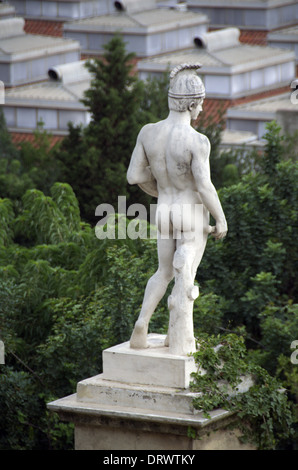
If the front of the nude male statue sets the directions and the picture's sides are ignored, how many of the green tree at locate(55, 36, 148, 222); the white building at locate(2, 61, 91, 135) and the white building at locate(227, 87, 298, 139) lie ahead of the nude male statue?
3

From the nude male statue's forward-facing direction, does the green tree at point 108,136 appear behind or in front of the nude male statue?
in front

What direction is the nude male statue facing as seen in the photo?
away from the camera

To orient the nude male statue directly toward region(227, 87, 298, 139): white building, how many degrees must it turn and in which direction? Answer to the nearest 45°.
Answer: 0° — it already faces it

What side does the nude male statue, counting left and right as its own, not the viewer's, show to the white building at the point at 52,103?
front
